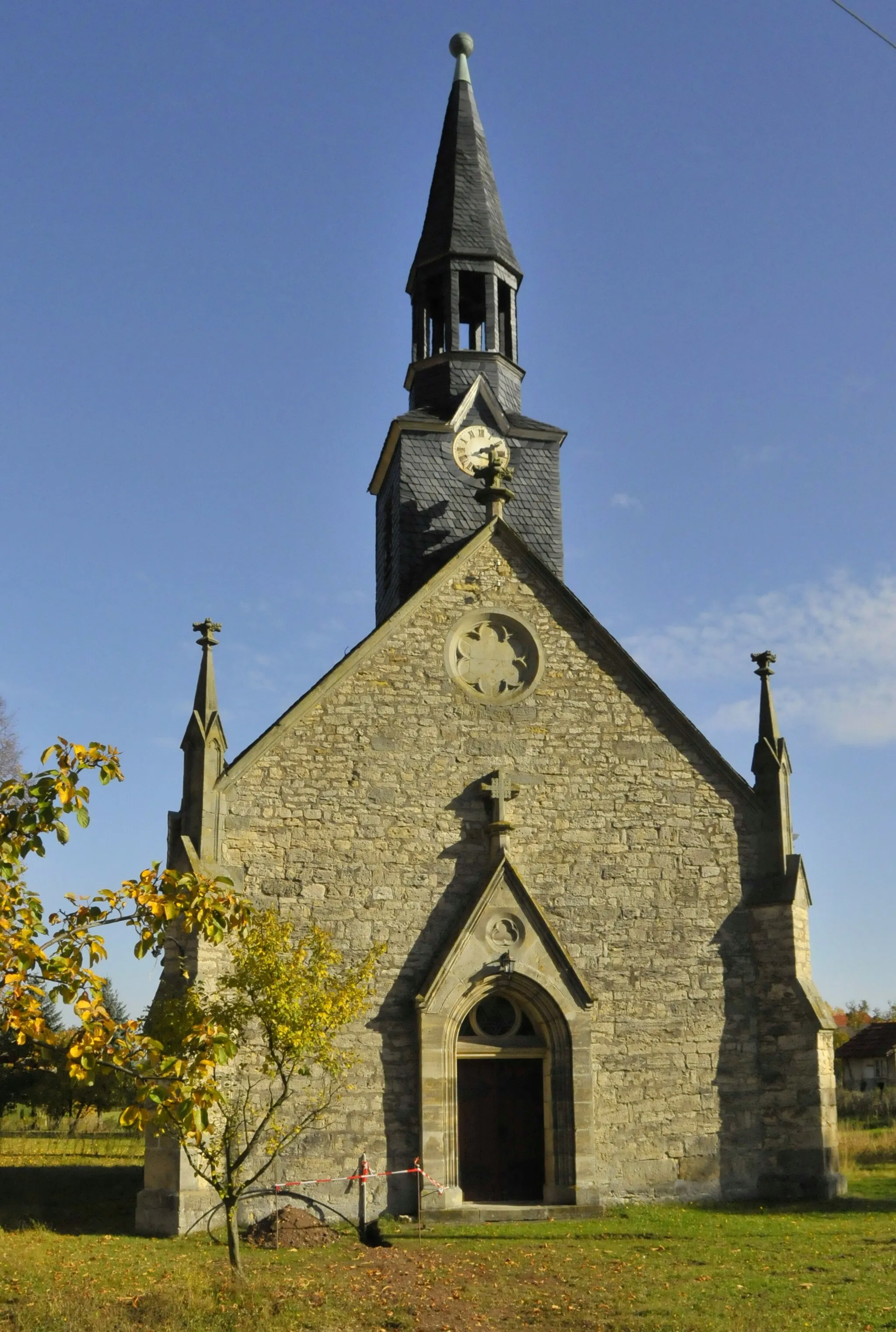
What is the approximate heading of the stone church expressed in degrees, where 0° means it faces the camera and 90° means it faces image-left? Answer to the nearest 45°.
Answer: approximately 0°

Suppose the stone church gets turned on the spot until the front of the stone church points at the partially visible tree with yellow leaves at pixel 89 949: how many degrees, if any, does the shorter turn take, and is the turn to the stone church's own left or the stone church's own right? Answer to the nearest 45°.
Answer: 0° — it already faces it

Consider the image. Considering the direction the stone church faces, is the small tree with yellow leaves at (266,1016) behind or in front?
in front

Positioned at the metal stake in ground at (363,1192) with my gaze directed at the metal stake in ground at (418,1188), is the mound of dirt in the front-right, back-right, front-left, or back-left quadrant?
back-right

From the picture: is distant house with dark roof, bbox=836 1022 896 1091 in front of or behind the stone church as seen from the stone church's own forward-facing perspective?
behind

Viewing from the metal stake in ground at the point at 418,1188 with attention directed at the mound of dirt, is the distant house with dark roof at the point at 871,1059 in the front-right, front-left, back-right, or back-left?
back-right
